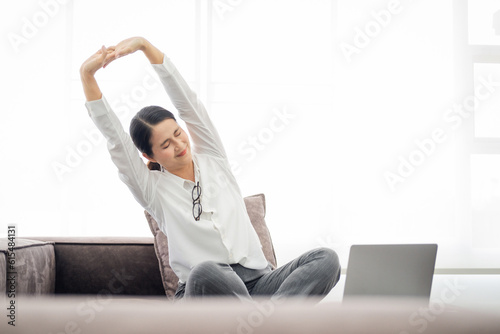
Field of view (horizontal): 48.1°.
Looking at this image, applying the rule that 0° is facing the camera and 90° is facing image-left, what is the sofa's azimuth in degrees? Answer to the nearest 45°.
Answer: approximately 0°

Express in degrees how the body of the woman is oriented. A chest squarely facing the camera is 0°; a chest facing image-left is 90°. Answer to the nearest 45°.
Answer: approximately 315°

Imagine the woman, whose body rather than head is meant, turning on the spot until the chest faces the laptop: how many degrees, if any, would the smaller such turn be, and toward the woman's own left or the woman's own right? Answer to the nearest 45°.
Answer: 0° — they already face it
